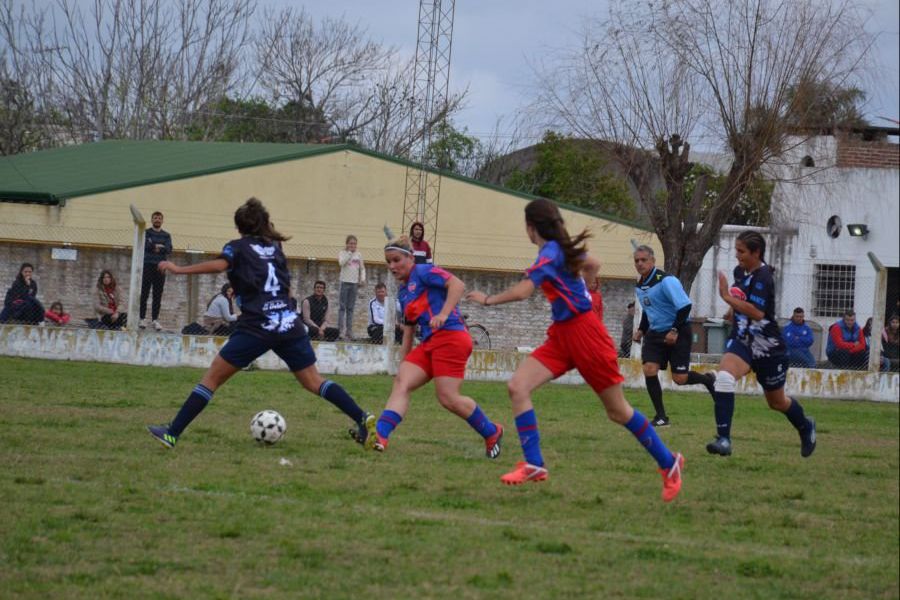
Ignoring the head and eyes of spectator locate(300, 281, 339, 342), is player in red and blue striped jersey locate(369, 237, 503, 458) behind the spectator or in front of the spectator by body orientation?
in front

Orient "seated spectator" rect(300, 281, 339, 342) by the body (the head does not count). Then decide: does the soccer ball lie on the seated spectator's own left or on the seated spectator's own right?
on the seated spectator's own right

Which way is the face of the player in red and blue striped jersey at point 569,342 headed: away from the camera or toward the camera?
away from the camera

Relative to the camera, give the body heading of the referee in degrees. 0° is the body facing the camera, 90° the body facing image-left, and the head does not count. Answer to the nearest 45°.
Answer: approximately 45°

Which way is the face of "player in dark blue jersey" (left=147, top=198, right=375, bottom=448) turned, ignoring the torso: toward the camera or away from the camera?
away from the camera

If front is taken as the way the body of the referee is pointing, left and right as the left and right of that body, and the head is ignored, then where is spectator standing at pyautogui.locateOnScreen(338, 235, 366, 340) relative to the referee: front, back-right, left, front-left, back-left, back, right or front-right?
right

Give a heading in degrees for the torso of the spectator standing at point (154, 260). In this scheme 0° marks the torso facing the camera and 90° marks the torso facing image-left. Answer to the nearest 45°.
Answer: approximately 0°

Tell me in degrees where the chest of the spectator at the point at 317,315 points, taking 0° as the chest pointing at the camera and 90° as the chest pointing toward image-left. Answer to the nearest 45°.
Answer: approximately 315°

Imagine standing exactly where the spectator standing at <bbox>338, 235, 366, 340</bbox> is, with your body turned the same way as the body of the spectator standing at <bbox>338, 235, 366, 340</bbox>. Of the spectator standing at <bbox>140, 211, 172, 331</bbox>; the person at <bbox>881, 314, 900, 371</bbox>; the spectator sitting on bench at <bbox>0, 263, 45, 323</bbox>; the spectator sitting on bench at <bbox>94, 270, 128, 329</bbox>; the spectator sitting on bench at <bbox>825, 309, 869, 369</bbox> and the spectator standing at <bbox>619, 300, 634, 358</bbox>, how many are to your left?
3

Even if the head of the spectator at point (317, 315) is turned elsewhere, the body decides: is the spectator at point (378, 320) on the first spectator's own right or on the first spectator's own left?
on the first spectator's own left

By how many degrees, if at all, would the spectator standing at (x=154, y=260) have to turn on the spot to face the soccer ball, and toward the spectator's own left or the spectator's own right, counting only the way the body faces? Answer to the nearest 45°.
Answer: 0° — they already face it
